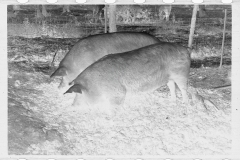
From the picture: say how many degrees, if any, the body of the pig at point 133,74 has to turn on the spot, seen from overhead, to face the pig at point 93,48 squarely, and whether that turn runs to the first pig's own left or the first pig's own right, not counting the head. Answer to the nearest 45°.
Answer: approximately 45° to the first pig's own right

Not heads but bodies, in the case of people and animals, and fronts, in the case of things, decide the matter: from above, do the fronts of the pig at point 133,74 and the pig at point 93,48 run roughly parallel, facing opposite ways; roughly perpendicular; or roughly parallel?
roughly parallel

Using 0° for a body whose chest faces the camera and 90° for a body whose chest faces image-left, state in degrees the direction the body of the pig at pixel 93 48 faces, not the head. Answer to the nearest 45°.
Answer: approximately 90°

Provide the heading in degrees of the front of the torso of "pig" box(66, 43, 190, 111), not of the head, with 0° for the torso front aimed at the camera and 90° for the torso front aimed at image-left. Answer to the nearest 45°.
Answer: approximately 90°

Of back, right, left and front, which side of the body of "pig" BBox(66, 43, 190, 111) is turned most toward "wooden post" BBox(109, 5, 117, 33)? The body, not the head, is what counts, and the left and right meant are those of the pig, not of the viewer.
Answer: right

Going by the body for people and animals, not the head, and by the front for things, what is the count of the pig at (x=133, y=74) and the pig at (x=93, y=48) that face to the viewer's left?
2
